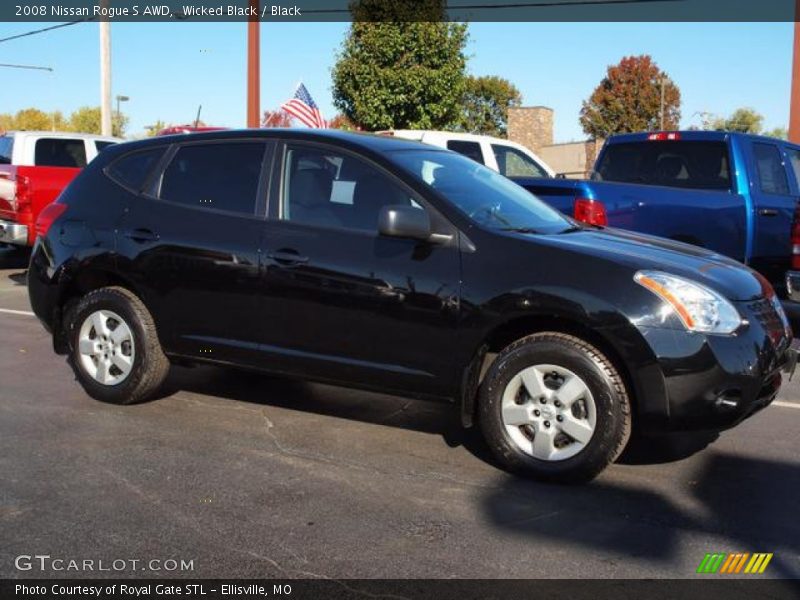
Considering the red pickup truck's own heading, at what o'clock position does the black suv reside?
The black suv is roughly at 4 o'clock from the red pickup truck.

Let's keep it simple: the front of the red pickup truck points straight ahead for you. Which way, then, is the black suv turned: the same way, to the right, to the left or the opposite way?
to the right

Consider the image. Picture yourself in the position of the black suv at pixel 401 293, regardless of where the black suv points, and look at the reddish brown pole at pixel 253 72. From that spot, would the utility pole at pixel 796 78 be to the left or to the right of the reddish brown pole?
right

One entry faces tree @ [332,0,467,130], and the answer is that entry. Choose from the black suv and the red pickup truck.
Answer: the red pickup truck

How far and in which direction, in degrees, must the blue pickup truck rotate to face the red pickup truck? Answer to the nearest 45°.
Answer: approximately 135° to its left

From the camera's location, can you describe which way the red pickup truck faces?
facing away from the viewer and to the right of the viewer

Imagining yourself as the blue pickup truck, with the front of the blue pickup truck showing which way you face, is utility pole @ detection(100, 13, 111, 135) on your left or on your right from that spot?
on your left

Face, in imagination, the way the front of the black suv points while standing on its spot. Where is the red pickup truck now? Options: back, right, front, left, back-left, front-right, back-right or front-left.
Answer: back

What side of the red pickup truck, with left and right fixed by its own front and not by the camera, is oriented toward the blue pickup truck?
right

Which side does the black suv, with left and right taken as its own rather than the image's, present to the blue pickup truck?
left

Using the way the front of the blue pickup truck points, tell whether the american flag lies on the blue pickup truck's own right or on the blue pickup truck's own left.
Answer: on the blue pickup truck's own left

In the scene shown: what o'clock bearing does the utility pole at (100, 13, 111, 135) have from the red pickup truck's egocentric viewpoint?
The utility pole is roughly at 11 o'clock from the red pickup truck.

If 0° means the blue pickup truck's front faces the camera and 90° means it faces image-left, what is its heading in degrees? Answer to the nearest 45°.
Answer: approximately 225°

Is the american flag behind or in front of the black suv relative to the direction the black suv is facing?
behind

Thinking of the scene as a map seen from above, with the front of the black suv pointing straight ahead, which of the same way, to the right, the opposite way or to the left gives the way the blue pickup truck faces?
to the left

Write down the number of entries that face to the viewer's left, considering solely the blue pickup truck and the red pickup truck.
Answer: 0

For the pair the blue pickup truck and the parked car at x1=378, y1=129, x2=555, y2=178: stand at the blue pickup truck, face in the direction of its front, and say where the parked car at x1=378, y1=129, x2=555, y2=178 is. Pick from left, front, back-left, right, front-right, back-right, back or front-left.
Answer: left
